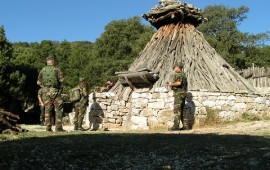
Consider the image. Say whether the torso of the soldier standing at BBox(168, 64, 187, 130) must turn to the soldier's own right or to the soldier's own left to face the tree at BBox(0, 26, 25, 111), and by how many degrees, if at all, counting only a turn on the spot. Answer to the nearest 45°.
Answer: approximately 45° to the soldier's own right

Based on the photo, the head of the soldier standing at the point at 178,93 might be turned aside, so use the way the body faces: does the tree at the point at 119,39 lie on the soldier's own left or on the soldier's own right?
on the soldier's own right

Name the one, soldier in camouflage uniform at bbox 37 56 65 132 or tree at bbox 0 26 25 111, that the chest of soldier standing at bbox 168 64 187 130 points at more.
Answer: the soldier in camouflage uniform

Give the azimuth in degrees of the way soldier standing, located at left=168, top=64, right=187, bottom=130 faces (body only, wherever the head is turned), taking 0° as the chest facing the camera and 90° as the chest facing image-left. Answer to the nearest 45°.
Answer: approximately 90°
